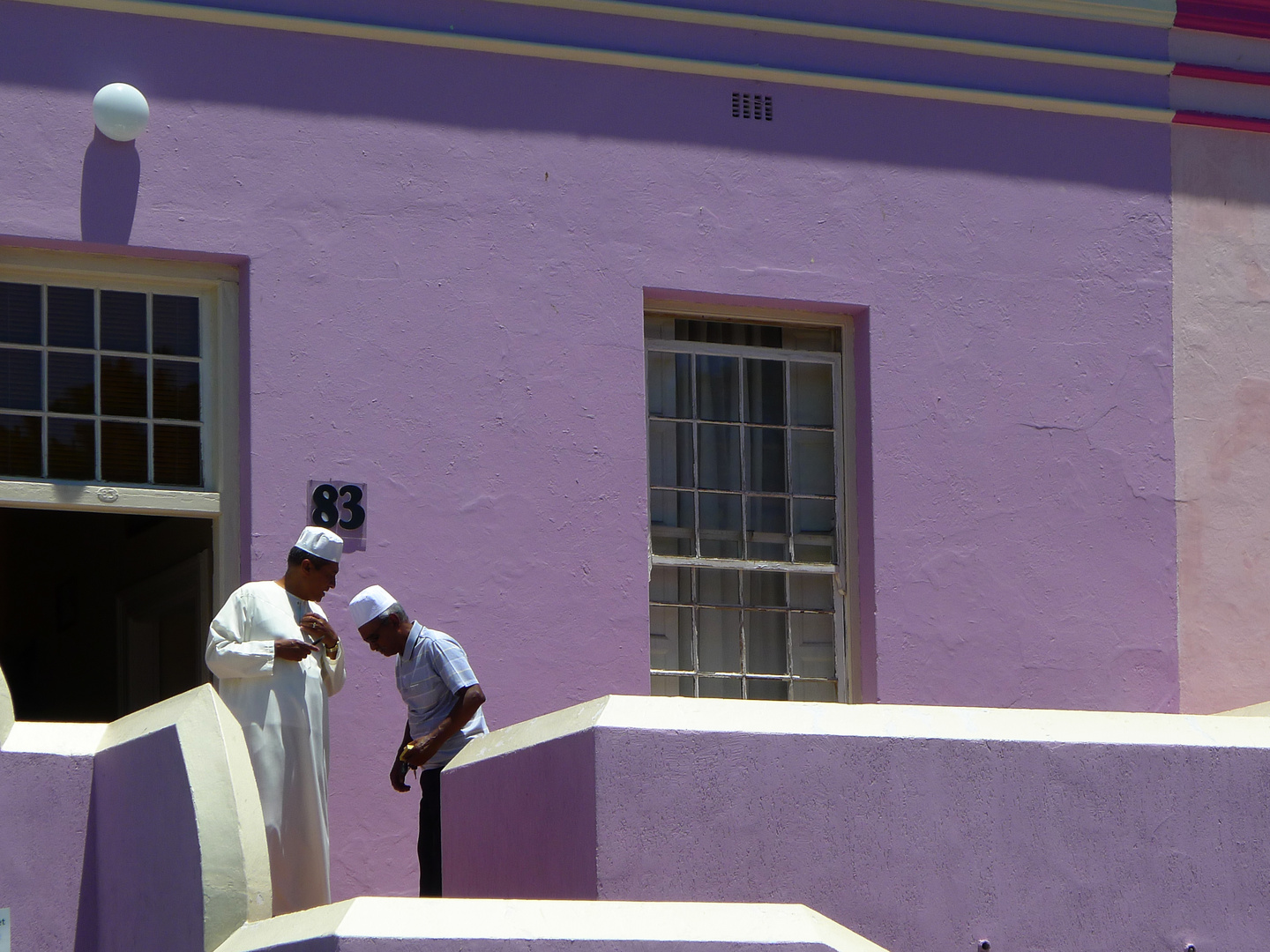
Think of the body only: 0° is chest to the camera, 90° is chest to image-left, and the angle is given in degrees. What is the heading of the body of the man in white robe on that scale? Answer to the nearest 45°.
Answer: approximately 315°

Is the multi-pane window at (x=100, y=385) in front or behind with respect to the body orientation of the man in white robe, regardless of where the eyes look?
behind

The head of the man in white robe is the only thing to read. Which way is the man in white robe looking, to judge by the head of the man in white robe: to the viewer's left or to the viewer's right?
to the viewer's right

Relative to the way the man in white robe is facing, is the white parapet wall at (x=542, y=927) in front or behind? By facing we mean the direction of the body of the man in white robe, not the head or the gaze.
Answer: in front

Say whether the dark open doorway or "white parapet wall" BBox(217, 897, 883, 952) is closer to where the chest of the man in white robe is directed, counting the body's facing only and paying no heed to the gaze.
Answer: the white parapet wall

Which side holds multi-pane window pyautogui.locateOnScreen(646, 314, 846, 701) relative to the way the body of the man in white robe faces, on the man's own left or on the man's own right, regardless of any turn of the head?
on the man's own left
